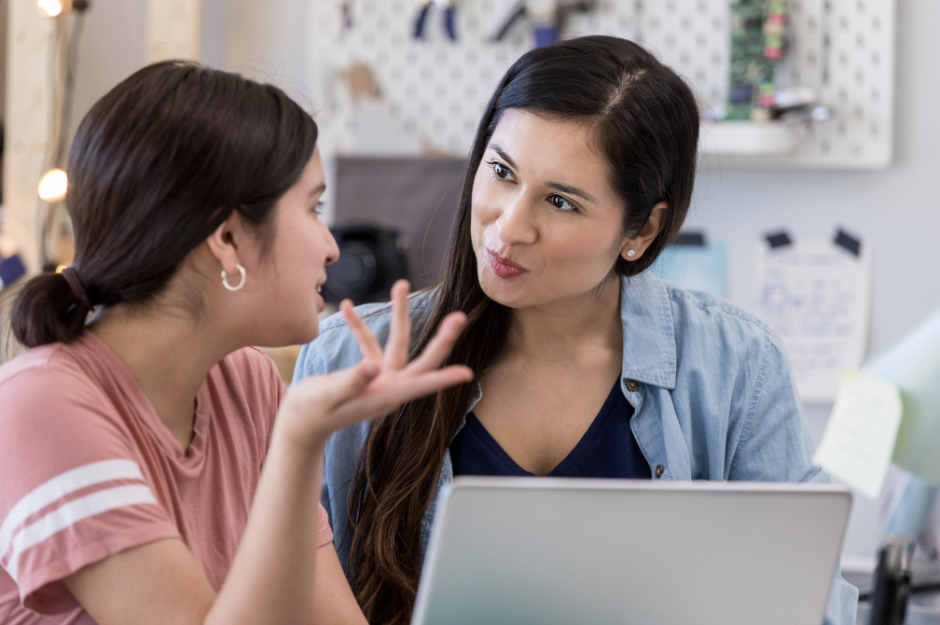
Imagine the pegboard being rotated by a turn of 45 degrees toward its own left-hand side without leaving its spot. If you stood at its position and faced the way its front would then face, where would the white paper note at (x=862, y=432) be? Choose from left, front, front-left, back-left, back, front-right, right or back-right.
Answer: front-right

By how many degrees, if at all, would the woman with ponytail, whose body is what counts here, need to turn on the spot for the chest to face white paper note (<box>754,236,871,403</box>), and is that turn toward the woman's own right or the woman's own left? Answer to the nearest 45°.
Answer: approximately 90° to the woman's own left

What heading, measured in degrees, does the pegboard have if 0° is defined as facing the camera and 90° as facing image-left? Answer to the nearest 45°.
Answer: approximately 0°

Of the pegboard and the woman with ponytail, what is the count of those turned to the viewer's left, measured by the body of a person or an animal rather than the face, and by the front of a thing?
0

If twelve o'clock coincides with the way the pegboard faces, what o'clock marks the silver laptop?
The silver laptop is roughly at 12 o'clock from the pegboard.

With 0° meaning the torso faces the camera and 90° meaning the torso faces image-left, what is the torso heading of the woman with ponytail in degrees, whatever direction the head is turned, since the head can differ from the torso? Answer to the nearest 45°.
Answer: approximately 315°

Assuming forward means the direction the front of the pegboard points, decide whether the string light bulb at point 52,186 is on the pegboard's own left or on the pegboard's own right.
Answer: on the pegboard's own right

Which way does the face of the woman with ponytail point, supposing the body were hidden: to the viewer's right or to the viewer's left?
to the viewer's right

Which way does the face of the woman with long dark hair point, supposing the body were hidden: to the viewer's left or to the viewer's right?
to the viewer's left

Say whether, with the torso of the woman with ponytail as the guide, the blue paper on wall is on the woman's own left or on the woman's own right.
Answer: on the woman's own left

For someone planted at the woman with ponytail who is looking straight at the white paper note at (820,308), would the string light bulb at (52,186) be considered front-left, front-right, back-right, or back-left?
front-left

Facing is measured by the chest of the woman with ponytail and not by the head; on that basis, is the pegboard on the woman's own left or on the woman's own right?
on the woman's own left

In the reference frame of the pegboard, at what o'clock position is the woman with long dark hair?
The woman with long dark hair is roughly at 12 o'clock from the pegboard.
